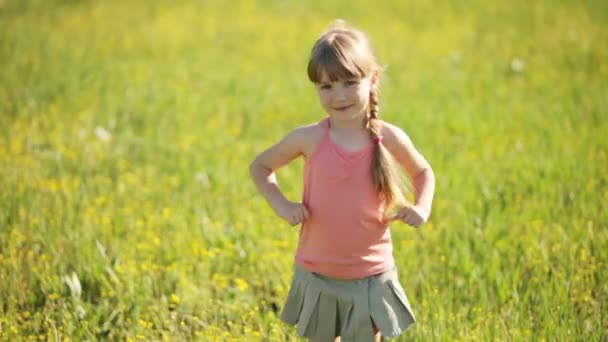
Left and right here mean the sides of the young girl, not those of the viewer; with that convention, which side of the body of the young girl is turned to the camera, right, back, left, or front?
front

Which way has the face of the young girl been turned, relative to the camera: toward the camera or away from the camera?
toward the camera
